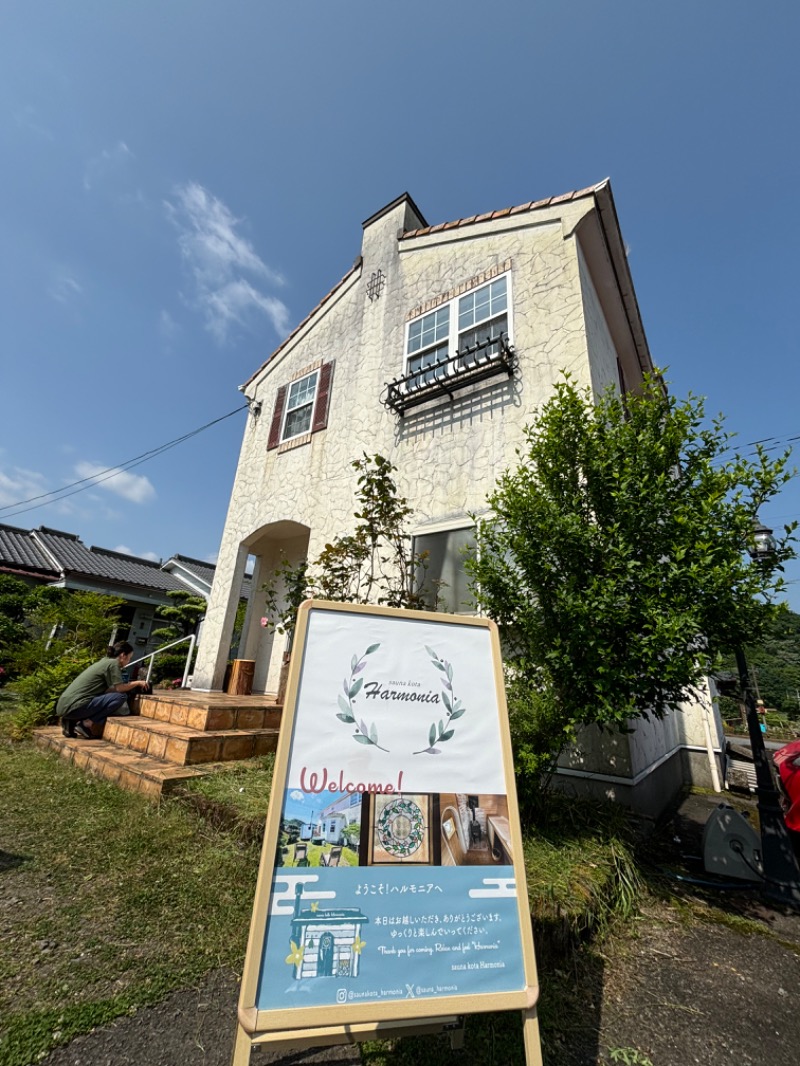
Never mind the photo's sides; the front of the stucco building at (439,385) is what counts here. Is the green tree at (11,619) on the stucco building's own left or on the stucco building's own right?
on the stucco building's own right

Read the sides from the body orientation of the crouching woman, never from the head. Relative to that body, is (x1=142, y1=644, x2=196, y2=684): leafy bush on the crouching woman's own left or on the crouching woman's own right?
on the crouching woman's own left

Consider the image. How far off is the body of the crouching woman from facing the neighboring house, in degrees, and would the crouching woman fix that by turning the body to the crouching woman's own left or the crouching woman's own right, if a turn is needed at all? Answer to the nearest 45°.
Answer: approximately 90° to the crouching woman's own left

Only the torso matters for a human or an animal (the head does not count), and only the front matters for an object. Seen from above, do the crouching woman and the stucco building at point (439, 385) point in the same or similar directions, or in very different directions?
very different directions

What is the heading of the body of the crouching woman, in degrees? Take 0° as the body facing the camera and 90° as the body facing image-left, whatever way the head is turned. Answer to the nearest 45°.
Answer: approximately 270°

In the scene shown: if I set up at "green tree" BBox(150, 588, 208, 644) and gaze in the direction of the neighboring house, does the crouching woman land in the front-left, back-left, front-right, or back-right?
back-left

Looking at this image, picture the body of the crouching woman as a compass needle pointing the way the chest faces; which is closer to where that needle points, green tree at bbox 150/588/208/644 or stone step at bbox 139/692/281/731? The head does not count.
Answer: the stone step

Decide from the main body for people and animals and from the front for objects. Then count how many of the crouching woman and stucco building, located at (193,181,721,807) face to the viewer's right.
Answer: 1

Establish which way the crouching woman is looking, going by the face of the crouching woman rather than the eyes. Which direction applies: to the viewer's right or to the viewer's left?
to the viewer's right

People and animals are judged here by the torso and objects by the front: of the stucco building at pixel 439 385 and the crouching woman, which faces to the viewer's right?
the crouching woman
